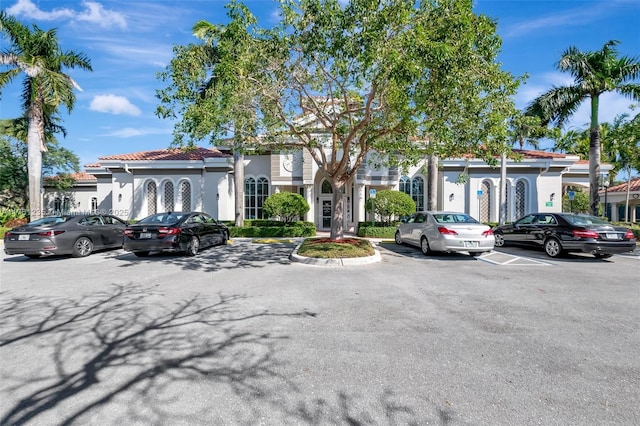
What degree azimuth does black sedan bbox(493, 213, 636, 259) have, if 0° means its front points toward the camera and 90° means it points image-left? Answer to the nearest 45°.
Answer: approximately 135°

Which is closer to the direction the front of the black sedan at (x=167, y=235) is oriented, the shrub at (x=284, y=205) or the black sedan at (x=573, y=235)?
the shrub

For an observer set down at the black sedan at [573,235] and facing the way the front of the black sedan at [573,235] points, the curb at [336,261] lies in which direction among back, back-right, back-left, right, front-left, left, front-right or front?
left

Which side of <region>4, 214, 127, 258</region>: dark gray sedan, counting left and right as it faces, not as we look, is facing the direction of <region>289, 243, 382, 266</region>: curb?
right

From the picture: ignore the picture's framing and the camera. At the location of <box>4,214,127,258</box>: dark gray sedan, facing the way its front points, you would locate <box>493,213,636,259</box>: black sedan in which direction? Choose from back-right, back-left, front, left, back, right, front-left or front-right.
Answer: right

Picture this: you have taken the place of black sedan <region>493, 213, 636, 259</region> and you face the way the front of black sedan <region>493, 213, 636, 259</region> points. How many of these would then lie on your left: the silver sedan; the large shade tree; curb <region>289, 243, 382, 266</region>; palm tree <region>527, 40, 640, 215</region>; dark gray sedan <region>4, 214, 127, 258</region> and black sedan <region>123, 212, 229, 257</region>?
5

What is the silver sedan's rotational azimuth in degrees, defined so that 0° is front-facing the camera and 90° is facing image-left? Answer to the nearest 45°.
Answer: approximately 135°

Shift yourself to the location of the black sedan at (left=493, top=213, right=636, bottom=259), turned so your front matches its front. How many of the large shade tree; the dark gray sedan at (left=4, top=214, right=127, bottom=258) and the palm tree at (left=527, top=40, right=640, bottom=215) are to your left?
2

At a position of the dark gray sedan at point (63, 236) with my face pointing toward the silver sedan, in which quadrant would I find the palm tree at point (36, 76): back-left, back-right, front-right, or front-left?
back-left

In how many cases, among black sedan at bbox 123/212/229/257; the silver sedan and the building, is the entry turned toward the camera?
1

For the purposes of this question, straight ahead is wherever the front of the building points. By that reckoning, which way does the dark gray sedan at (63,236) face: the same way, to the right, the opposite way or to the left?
the opposite way

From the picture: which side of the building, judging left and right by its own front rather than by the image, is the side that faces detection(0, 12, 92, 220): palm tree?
right

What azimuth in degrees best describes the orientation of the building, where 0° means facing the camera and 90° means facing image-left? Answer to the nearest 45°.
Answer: approximately 0°

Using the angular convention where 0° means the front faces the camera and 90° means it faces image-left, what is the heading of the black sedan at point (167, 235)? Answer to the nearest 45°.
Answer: approximately 225°

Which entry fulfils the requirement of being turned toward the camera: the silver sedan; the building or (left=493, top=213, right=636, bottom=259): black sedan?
the building
